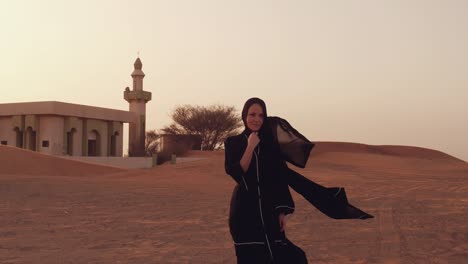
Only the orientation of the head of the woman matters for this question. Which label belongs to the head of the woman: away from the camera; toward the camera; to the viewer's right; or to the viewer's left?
toward the camera

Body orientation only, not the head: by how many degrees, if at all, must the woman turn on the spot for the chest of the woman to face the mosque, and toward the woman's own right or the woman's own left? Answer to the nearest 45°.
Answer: approximately 135° to the woman's own right

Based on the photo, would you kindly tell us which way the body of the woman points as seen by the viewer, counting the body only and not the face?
toward the camera

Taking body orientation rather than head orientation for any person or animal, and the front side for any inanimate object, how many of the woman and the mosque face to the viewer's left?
0

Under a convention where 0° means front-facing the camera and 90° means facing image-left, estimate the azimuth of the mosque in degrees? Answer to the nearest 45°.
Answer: approximately 315°

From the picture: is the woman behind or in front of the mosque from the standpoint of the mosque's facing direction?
in front
